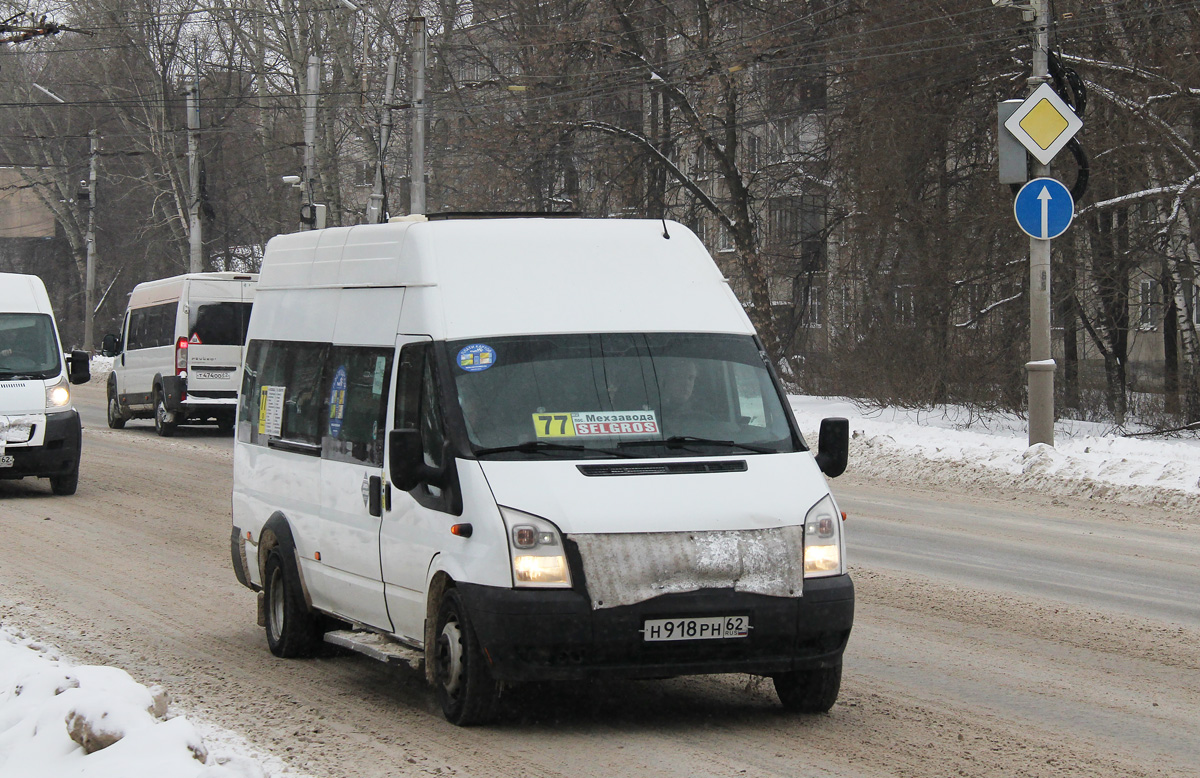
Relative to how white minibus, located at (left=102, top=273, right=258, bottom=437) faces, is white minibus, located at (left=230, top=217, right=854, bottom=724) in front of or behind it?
behind

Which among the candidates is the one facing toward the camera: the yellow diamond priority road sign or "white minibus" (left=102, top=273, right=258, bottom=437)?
the yellow diamond priority road sign

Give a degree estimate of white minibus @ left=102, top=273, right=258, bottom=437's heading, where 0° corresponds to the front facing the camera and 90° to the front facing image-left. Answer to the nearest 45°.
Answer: approximately 135°

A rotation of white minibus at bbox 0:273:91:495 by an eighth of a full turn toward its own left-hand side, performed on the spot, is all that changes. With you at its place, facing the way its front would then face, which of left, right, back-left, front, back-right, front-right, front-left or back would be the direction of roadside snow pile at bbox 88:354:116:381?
back-left

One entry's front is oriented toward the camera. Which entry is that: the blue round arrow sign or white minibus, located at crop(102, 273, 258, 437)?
the blue round arrow sign

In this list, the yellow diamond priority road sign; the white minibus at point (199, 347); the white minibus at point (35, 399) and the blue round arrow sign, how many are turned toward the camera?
3

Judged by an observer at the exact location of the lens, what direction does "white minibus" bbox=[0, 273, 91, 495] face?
facing the viewer

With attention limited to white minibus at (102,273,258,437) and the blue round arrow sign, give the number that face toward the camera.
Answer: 1

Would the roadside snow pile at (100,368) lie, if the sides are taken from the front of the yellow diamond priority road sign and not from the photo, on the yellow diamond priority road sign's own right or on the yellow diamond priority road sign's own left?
on the yellow diamond priority road sign's own right

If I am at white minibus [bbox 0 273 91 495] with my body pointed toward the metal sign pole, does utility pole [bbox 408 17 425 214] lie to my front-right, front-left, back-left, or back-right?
front-left

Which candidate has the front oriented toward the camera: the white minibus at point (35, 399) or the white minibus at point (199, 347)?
the white minibus at point (35, 399)

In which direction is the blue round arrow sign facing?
toward the camera

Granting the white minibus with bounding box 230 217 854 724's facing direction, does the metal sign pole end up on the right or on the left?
on its left

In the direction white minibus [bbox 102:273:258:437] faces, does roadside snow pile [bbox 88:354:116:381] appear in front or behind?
in front

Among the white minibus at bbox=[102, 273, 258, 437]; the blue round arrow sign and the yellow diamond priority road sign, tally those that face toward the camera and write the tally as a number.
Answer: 2

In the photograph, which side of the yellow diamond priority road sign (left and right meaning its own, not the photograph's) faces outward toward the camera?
front

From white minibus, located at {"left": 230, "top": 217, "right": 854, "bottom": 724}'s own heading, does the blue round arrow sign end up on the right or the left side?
on its left
